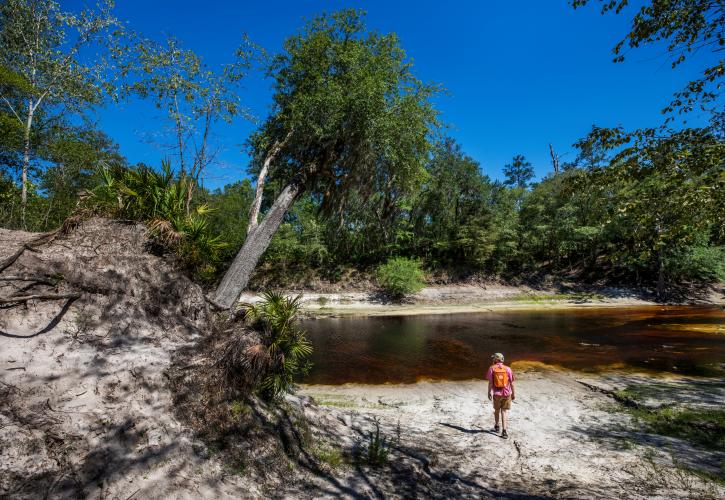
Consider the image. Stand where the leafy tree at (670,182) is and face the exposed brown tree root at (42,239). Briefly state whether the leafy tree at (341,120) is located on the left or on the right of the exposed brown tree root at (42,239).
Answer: right

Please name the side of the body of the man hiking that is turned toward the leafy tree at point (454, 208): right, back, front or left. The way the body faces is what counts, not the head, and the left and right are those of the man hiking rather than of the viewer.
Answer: front

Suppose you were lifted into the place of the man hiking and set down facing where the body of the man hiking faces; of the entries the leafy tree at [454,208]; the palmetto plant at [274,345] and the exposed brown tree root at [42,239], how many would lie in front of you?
1

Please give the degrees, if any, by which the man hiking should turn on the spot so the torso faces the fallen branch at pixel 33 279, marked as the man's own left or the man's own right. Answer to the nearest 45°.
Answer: approximately 135° to the man's own left

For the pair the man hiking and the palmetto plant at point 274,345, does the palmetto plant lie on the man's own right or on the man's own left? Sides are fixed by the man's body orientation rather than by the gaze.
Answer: on the man's own left

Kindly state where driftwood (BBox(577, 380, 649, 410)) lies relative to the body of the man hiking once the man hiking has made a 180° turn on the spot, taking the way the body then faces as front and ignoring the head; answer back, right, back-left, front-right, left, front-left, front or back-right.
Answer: back-left

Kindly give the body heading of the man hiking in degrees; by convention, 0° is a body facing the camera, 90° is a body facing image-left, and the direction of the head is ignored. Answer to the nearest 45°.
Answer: approximately 180°

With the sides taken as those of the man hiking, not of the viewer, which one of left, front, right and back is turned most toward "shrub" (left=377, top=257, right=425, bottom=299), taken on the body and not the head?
front
